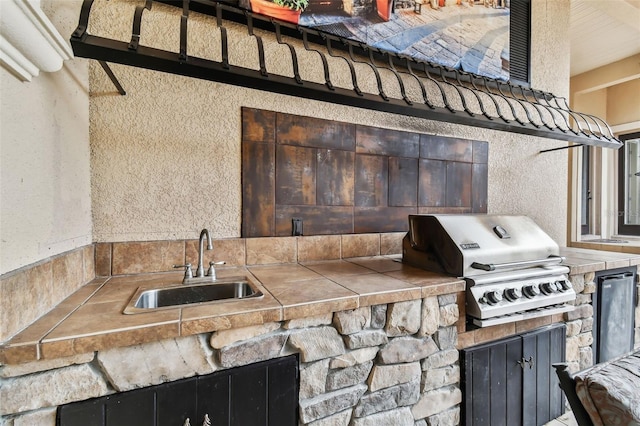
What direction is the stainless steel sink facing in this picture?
toward the camera

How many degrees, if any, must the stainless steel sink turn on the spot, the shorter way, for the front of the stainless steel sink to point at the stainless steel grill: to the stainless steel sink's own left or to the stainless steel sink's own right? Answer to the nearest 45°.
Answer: approximately 90° to the stainless steel sink's own left

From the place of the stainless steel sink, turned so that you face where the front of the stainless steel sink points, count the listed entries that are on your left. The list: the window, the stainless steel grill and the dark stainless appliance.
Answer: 3

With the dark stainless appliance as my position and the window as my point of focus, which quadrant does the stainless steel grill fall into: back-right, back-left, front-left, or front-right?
back-left

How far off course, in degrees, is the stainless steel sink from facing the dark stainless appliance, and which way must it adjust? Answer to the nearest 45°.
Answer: approximately 90° to its left

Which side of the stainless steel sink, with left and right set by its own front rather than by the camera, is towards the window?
left
